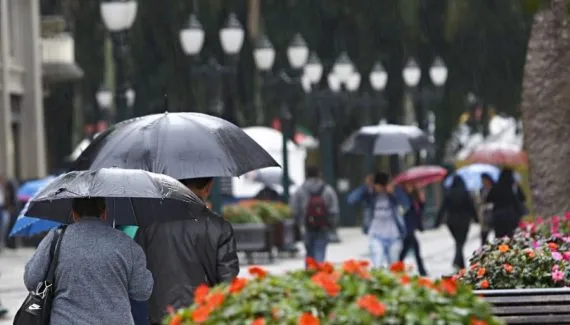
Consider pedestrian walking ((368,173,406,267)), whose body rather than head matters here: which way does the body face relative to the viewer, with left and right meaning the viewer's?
facing the viewer

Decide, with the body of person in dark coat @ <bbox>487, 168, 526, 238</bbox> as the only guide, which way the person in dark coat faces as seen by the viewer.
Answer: away from the camera

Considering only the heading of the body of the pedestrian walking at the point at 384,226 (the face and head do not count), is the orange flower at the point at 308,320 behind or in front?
in front

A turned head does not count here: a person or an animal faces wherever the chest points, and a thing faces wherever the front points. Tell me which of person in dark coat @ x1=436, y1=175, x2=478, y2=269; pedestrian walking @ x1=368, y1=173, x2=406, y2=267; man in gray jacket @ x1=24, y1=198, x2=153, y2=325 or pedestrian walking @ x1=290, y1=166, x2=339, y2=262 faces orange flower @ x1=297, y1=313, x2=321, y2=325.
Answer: pedestrian walking @ x1=368, y1=173, x2=406, y2=267

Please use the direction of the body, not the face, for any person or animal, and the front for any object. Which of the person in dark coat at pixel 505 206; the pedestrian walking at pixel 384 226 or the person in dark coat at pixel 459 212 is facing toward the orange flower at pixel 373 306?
the pedestrian walking

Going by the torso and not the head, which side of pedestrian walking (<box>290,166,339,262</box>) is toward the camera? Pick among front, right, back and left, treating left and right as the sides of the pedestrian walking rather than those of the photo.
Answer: back

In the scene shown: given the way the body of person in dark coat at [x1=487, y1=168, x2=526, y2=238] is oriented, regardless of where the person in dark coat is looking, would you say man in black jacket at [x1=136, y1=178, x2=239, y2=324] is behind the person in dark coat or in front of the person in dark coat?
behind

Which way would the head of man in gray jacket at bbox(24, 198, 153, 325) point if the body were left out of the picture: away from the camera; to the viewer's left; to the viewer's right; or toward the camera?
away from the camera

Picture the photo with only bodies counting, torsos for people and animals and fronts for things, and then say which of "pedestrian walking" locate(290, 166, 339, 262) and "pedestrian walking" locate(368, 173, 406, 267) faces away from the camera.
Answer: "pedestrian walking" locate(290, 166, 339, 262)

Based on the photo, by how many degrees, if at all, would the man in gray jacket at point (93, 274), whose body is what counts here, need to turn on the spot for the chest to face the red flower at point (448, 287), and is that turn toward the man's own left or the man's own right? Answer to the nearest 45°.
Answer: approximately 135° to the man's own right

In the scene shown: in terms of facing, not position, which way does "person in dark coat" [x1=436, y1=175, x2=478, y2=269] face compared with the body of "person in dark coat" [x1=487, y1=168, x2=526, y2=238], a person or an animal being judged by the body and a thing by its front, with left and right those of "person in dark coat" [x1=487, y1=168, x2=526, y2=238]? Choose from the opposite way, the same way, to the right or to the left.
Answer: the same way

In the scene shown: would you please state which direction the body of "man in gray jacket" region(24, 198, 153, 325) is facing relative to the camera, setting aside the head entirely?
away from the camera

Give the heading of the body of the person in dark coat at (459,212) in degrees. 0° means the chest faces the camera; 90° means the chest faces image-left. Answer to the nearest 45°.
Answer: approximately 180°

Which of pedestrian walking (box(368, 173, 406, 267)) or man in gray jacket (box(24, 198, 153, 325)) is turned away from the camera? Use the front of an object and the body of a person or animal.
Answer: the man in gray jacket

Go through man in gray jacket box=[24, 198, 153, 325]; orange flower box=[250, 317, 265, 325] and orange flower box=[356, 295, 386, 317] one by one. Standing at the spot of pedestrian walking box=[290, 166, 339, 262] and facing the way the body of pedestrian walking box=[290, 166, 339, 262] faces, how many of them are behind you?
3

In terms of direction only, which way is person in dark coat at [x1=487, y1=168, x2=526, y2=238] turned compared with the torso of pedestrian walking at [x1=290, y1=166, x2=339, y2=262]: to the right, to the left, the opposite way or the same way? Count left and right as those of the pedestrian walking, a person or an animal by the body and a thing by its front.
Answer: the same way

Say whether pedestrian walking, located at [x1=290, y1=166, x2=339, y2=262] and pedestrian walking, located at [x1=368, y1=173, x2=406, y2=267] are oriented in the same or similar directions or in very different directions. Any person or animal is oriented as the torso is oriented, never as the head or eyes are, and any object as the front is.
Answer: very different directions
